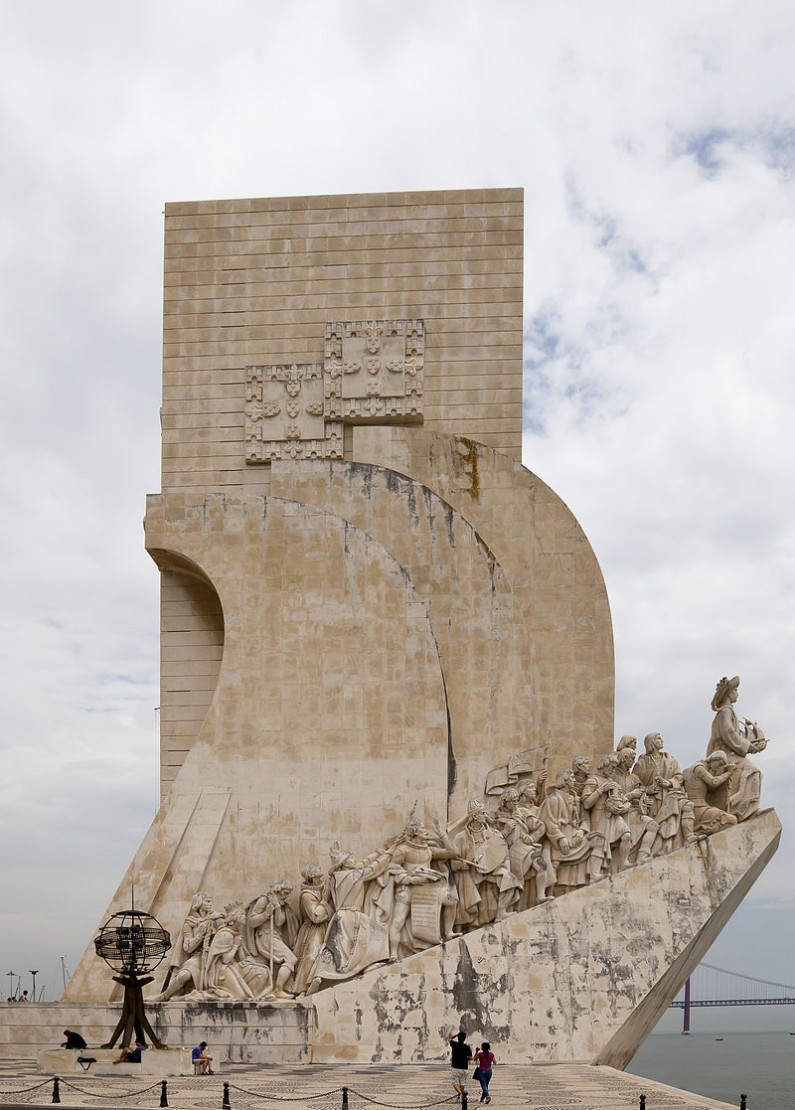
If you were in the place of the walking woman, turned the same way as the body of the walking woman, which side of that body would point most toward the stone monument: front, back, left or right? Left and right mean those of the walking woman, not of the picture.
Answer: front

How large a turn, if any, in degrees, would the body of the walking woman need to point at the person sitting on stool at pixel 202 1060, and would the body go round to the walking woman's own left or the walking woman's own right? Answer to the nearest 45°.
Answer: approximately 45° to the walking woman's own left

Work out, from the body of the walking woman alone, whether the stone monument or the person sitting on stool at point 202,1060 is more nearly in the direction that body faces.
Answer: the stone monument

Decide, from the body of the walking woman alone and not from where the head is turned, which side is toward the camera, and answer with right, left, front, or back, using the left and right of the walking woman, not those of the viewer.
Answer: back
